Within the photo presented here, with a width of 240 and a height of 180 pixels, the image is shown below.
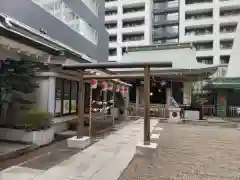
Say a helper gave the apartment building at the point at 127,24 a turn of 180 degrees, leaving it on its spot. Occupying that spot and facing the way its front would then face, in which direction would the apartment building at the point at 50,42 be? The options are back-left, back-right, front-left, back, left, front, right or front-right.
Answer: back

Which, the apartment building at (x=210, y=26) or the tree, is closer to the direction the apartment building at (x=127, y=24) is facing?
the tree

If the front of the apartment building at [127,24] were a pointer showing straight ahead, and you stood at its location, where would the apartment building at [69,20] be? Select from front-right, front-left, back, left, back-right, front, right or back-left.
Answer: front

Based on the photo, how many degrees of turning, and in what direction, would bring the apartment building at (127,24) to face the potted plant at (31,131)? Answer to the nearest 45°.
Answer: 0° — it already faces it

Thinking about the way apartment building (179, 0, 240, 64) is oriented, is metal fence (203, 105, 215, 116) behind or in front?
in front

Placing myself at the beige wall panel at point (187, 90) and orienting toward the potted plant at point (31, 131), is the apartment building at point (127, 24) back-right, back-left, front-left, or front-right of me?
back-right

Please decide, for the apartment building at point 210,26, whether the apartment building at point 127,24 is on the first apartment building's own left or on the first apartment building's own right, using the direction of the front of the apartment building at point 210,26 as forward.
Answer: on the first apartment building's own right

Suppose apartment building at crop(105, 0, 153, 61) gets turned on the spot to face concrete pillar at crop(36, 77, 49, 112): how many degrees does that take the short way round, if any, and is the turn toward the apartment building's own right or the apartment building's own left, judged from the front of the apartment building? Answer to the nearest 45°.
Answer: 0° — it already faces it

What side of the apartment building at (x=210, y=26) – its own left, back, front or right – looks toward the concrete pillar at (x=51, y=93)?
front

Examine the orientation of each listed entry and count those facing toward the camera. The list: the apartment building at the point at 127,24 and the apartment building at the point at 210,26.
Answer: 2

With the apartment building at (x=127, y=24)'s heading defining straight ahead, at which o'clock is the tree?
The tree is roughly at 12 o'clock from the apartment building.

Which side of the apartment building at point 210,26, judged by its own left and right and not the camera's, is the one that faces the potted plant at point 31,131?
front

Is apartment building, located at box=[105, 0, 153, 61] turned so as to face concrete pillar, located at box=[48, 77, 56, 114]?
yes

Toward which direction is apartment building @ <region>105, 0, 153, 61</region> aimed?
toward the camera
